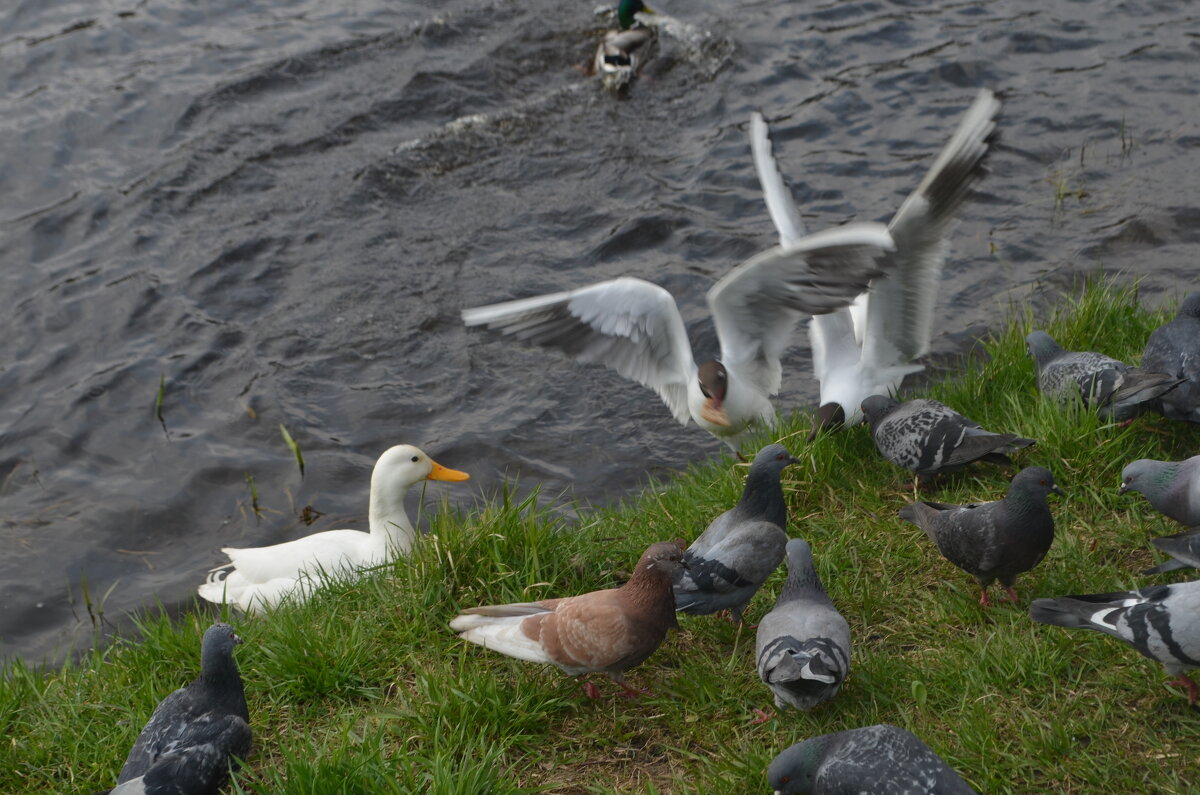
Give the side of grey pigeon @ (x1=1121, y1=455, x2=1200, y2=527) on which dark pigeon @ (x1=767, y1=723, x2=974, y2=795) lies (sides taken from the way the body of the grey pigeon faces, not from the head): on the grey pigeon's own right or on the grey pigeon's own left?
on the grey pigeon's own left

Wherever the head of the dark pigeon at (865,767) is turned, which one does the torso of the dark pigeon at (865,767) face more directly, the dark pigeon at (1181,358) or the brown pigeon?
the brown pigeon

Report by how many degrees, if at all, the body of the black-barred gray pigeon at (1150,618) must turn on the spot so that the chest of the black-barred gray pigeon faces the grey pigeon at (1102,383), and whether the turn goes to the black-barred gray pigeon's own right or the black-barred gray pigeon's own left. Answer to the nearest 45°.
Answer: approximately 90° to the black-barred gray pigeon's own left

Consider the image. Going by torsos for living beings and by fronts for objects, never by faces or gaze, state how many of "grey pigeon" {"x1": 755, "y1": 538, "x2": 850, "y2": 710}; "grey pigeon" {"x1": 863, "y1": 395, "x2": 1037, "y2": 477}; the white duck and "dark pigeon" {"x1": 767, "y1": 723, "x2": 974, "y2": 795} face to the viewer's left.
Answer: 2

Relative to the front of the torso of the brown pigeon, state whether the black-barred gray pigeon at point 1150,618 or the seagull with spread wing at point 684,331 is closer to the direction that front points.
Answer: the black-barred gray pigeon

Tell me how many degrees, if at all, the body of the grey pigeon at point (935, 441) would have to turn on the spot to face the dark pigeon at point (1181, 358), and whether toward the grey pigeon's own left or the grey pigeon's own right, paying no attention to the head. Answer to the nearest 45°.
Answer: approximately 135° to the grey pigeon's own right

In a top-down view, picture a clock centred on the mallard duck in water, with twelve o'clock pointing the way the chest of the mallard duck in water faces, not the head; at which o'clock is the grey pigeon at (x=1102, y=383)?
The grey pigeon is roughly at 4 o'clock from the mallard duck in water.

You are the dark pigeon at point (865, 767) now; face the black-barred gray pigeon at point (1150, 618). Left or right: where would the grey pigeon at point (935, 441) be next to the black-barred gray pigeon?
left

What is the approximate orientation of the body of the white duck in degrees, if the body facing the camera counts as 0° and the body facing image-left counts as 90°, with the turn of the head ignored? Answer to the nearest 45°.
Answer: approximately 270°

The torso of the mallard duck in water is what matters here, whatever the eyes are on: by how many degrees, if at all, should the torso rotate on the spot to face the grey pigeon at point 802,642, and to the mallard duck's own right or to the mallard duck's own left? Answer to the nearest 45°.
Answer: approximately 135° to the mallard duck's own right

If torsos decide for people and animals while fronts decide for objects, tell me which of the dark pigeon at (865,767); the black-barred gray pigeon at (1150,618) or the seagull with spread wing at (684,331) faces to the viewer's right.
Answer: the black-barred gray pigeon

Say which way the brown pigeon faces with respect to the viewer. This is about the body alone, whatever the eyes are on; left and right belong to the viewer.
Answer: facing to the right of the viewer

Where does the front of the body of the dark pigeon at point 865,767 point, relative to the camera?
to the viewer's left

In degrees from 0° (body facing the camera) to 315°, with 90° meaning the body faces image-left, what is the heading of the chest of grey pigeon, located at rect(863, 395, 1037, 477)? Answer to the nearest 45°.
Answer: approximately 90°
